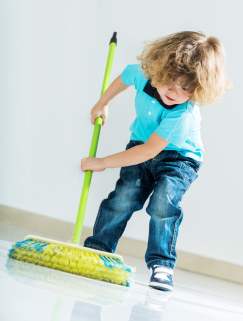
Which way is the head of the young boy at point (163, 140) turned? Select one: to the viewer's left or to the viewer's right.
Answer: to the viewer's left

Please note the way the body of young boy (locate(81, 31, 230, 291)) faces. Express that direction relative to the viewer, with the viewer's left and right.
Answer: facing the viewer and to the left of the viewer
